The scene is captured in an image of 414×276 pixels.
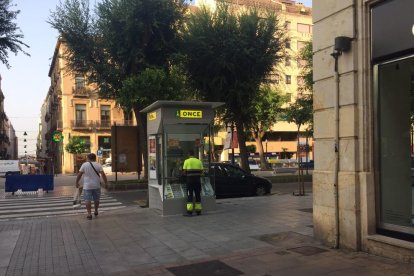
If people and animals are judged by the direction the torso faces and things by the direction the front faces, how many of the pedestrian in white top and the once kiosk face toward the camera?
1

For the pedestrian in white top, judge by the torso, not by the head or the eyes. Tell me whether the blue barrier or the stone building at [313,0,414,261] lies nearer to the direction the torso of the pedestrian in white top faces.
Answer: the blue barrier

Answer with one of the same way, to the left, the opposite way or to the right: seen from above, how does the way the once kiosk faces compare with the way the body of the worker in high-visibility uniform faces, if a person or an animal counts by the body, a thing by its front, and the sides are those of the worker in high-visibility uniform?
the opposite way

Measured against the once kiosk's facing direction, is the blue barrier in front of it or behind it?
behind

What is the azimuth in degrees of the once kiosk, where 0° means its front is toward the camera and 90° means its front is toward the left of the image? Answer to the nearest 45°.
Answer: approximately 0°

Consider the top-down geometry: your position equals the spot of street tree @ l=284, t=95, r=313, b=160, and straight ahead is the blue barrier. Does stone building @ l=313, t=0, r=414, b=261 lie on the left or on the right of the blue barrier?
left

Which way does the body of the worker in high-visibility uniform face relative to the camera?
away from the camera

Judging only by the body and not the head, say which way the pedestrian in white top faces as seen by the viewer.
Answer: away from the camera

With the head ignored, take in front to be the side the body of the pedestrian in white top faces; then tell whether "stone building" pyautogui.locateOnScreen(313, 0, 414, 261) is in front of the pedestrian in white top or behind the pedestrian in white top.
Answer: behind
